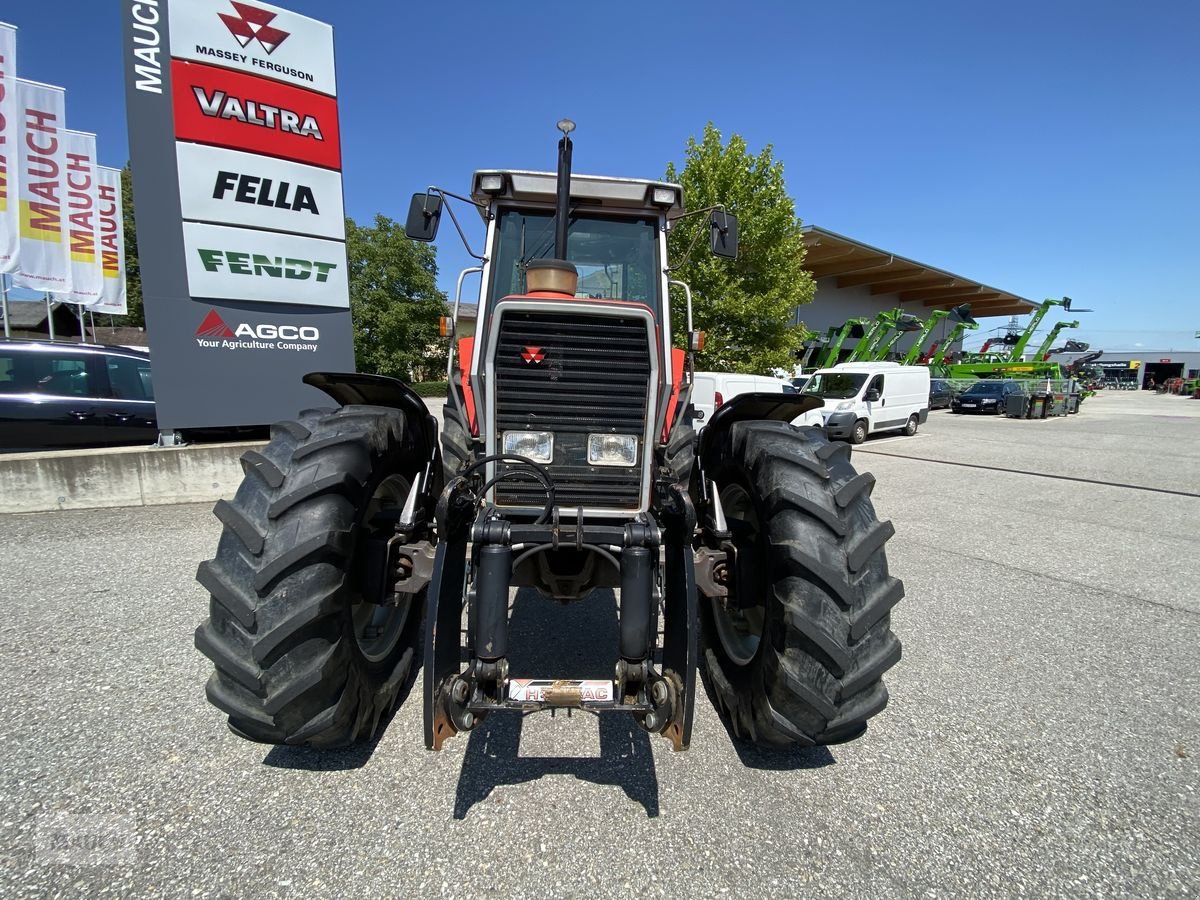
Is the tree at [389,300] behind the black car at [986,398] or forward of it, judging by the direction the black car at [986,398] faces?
forward

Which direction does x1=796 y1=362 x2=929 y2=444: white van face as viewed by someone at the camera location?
facing the viewer and to the left of the viewer

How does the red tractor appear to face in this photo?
toward the camera

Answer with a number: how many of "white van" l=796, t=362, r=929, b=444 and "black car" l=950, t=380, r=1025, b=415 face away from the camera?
0

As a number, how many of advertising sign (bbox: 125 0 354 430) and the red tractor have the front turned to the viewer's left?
0

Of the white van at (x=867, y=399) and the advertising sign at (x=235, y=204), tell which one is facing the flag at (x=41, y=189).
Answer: the white van

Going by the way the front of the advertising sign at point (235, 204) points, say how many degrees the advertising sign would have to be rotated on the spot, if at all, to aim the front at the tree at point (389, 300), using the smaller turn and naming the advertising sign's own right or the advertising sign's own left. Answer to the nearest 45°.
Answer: approximately 135° to the advertising sign's own left

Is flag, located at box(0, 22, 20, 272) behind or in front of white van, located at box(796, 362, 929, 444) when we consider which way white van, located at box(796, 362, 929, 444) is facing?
in front

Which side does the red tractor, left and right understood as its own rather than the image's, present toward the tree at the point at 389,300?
back

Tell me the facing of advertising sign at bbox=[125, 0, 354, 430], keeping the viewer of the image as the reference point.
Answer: facing the viewer and to the right of the viewer

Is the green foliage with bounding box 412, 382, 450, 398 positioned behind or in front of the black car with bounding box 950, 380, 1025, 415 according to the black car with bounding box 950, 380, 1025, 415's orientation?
in front
